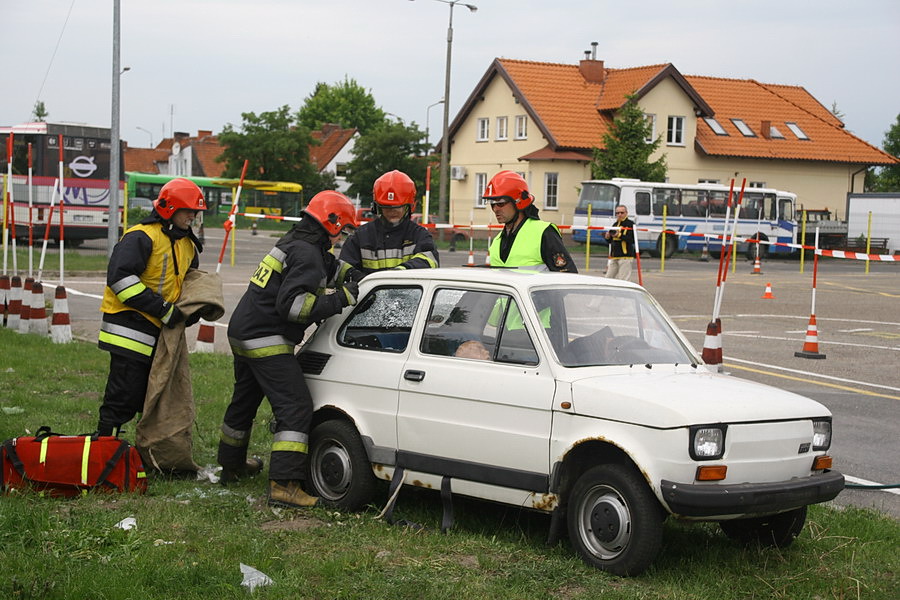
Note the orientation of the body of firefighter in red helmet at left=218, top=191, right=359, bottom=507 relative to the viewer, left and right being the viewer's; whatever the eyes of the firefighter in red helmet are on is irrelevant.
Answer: facing away from the viewer and to the right of the viewer

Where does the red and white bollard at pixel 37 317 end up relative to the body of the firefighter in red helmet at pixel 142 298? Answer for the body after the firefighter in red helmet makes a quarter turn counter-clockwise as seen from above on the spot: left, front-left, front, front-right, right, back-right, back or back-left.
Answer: front-left

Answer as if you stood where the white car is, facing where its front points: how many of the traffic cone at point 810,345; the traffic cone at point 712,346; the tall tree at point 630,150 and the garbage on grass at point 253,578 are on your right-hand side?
1

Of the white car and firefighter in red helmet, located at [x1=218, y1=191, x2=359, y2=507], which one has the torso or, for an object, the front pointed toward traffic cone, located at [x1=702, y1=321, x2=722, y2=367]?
the firefighter in red helmet

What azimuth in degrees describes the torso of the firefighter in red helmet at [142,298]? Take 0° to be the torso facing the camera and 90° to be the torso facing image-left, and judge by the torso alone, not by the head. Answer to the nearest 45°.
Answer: approximately 315°

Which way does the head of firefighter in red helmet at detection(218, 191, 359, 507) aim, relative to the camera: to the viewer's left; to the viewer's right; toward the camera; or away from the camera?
to the viewer's right

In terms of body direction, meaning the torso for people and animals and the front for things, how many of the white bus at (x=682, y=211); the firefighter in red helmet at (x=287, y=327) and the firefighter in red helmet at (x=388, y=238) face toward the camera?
1

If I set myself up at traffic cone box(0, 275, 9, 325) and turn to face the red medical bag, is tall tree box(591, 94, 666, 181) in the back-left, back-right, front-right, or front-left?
back-left

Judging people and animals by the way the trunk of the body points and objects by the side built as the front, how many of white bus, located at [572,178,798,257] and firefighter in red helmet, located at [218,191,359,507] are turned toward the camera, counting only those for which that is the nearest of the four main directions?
0

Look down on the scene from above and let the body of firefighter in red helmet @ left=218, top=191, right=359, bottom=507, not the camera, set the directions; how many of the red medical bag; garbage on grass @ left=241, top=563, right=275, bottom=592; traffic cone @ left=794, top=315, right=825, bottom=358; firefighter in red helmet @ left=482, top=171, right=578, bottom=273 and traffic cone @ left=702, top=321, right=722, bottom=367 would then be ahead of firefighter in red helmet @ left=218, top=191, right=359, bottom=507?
3

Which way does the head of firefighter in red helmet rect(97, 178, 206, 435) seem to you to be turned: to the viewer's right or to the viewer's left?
to the viewer's right
